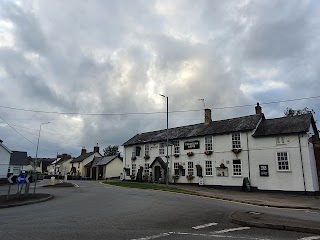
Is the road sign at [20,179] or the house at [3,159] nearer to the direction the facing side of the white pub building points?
the road sign

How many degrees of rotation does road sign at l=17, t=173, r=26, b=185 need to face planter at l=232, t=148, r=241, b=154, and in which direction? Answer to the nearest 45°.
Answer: approximately 90° to its left

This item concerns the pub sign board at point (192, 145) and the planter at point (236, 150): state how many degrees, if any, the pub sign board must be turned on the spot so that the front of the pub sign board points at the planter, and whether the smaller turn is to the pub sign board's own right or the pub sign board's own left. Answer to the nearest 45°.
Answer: approximately 90° to the pub sign board's own left

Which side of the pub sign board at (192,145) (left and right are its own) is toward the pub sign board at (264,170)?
left

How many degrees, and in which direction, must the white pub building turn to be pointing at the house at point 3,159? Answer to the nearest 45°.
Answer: approximately 45° to its right

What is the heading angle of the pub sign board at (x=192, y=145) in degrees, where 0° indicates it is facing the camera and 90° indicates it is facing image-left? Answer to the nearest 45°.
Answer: approximately 45°

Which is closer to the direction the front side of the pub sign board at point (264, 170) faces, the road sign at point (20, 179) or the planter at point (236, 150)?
the road sign

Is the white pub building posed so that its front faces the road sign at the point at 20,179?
yes

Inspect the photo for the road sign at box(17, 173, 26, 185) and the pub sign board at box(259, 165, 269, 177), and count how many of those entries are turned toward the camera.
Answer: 2

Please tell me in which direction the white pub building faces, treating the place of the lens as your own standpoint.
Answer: facing the viewer and to the left of the viewer

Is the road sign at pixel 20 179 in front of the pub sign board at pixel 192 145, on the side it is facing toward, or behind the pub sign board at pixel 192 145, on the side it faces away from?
in front
